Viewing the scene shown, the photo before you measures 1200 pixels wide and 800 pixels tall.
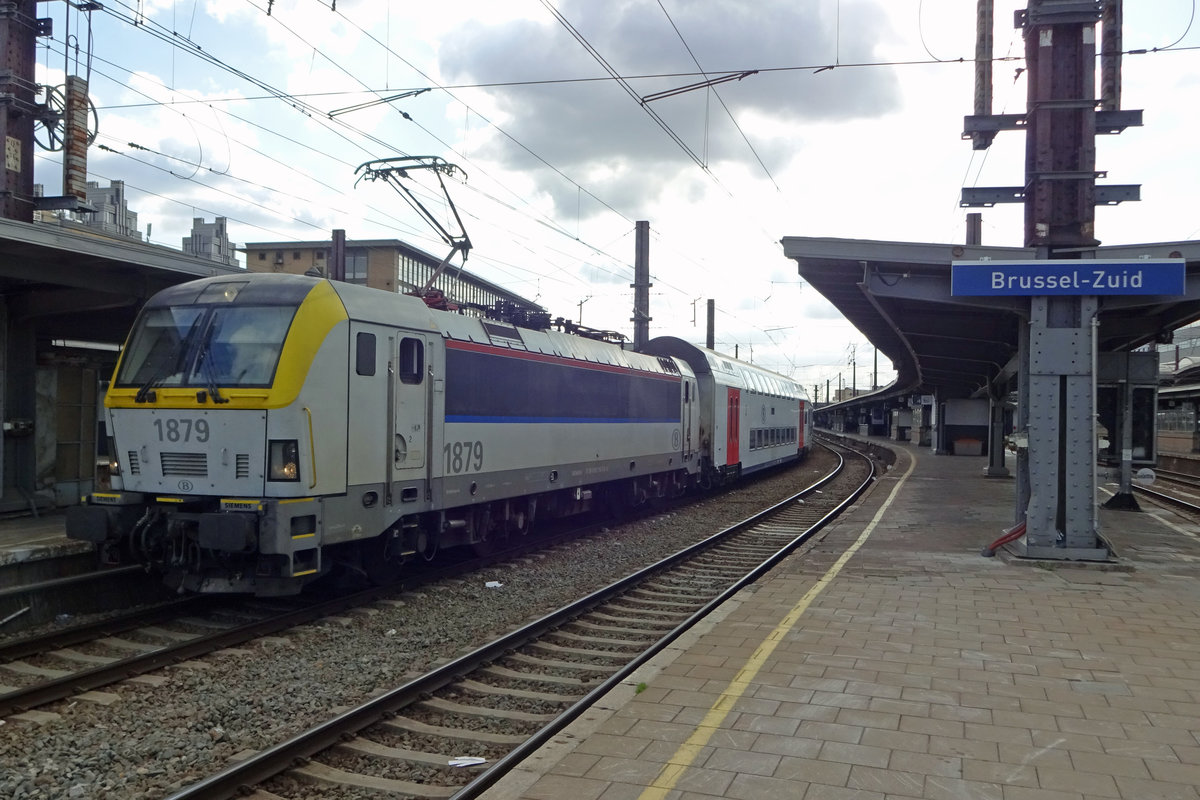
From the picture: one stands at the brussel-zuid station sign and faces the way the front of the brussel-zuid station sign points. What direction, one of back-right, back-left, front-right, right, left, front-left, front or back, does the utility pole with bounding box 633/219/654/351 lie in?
back-right

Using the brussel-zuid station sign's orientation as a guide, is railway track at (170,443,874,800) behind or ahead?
ahead

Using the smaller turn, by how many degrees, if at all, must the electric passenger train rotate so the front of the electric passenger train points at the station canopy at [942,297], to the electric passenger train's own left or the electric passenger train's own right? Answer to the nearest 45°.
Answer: approximately 135° to the electric passenger train's own left

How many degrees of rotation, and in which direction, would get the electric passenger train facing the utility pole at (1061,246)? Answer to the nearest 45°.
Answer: approximately 135° to its left

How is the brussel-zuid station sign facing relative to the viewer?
toward the camera

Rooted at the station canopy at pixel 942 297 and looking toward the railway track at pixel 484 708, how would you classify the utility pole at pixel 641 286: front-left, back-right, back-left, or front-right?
back-right

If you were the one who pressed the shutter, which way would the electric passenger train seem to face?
facing the viewer and to the left of the viewer

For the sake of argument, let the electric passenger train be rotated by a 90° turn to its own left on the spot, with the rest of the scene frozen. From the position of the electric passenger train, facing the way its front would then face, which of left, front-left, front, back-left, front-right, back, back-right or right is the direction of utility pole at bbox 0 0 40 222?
right

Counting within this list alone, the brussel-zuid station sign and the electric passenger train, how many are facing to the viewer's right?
0
